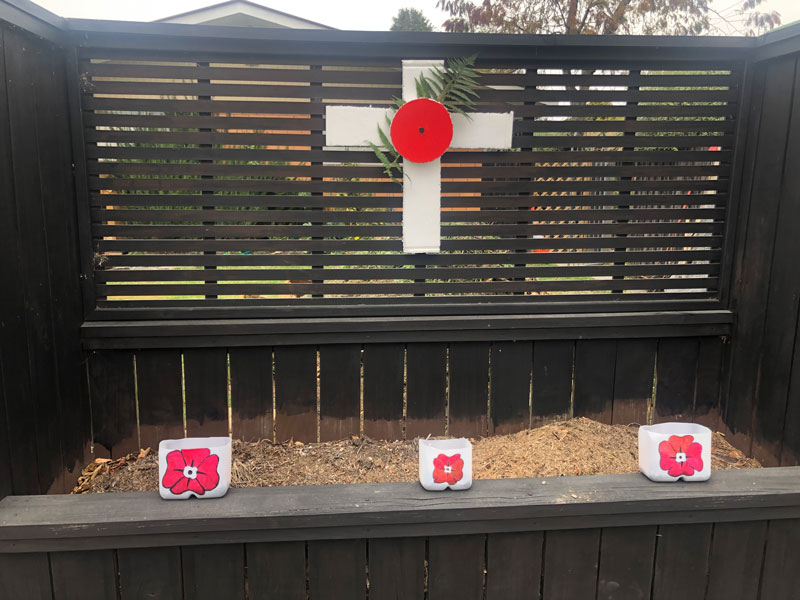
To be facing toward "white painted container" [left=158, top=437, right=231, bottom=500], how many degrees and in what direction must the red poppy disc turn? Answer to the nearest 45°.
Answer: approximately 45° to its right

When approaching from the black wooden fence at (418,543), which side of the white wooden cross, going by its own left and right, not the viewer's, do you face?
front

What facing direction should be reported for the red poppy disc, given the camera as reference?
facing the viewer

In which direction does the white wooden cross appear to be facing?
toward the camera

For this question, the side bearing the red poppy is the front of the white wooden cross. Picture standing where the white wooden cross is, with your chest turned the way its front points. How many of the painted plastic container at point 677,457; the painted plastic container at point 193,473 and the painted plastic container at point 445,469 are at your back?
0

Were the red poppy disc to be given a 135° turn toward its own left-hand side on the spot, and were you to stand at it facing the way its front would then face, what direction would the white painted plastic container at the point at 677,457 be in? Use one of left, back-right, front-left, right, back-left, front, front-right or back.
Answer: right

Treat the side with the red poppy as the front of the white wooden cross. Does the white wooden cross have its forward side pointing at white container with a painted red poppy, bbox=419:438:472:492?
yes

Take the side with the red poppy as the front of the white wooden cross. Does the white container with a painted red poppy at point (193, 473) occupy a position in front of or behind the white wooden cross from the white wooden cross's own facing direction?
in front
